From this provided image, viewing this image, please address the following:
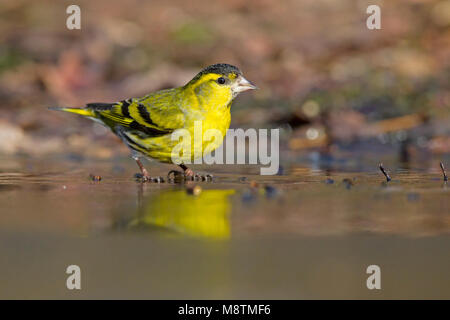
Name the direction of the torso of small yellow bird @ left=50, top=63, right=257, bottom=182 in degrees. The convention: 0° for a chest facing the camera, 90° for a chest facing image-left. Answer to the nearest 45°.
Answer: approximately 270°

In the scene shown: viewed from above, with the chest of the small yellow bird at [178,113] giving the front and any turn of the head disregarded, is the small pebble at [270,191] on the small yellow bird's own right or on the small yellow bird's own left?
on the small yellow bird's own right

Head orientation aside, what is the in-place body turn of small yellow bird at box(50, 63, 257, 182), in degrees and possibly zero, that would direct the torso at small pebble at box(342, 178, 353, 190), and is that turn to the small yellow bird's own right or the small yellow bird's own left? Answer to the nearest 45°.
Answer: approximately 45° to the small yellow bird's own right

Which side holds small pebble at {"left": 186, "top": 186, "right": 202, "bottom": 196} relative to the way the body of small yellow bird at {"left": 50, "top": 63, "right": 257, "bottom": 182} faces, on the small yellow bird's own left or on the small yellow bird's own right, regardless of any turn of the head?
on the small yellow bird's own right

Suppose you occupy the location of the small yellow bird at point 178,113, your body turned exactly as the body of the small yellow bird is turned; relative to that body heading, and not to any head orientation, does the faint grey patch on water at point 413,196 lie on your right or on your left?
on your right
